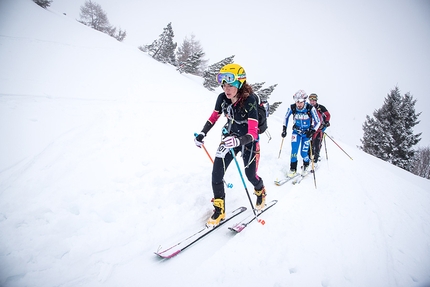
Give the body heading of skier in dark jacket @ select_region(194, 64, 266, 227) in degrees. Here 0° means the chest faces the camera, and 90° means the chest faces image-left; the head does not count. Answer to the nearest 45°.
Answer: approximately 45°

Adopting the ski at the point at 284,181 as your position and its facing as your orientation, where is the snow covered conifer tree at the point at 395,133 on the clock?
The snow covered conifer tree is roughly at 5 o'clock from the ski.

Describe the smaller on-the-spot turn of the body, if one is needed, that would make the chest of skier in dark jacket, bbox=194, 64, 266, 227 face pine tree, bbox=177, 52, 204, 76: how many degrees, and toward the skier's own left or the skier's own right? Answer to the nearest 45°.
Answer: approximately 135° to the skier's own right

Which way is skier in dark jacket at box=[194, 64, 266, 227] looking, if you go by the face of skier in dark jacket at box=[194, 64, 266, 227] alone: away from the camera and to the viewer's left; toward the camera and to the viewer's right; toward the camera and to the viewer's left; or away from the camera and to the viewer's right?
toward the camera and to the viewer's left

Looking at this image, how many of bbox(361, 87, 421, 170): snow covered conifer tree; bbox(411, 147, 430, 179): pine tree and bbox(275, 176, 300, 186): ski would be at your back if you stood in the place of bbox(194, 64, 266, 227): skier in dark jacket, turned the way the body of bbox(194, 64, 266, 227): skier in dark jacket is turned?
3

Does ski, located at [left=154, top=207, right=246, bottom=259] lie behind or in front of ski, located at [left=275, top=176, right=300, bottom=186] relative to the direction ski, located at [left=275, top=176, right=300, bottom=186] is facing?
in front

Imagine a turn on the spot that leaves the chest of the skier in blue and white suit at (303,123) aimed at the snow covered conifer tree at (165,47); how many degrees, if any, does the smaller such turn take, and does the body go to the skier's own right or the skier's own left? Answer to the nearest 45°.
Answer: approximately 135° to the skier's own right

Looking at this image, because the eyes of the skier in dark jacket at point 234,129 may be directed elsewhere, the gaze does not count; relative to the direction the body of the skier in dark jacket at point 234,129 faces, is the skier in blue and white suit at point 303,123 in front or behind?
behind

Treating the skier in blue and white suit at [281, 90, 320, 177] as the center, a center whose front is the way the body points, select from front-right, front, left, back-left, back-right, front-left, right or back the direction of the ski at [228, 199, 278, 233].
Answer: front

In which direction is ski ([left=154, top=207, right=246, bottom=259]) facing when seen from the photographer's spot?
facing the viewer and to the left of the viewer

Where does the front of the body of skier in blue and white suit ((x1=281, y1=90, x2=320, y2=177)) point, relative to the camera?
toward the camera

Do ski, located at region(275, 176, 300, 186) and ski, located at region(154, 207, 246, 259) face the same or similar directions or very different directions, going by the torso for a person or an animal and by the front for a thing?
same or similar directions

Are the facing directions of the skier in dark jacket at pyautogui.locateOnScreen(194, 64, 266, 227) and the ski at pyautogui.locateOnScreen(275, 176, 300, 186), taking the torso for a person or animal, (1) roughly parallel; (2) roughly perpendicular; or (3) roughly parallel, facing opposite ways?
roughly parallel
